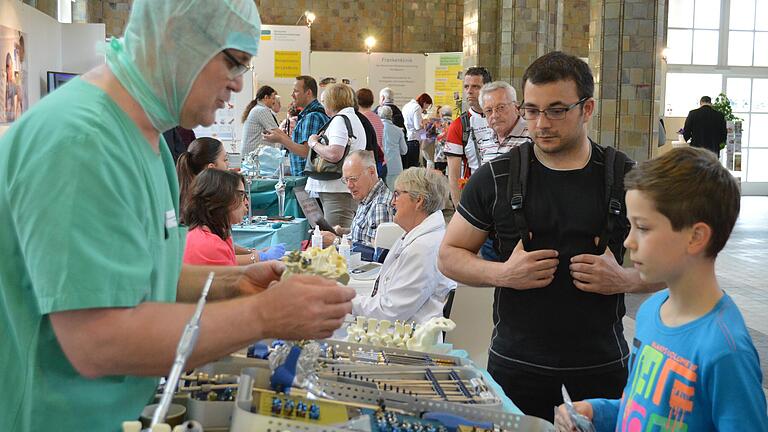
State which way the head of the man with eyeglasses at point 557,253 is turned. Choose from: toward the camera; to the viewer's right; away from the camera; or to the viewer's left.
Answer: toward the camera

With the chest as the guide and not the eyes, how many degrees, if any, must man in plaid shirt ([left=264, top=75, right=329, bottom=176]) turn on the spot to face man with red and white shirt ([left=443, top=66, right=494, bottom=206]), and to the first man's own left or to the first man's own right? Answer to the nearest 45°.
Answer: approximately 135° to the first man's own left

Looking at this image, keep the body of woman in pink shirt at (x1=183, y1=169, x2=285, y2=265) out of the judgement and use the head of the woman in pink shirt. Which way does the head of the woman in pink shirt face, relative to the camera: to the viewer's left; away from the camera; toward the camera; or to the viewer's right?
to the viewer's right

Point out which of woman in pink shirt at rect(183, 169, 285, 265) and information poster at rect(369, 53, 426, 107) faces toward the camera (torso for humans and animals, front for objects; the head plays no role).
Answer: the information poster

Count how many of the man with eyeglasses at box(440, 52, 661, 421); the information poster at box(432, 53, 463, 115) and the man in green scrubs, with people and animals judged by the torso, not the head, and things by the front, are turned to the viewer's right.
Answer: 1

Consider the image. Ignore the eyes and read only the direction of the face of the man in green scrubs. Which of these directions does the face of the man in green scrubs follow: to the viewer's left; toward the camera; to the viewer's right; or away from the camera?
to the viewer's right

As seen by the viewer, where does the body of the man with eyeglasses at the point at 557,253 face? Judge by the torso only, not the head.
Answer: toward the camera

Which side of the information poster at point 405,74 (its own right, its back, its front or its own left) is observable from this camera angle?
front

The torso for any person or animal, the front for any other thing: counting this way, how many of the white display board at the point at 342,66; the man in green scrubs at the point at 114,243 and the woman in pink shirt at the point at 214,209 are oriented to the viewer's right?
2

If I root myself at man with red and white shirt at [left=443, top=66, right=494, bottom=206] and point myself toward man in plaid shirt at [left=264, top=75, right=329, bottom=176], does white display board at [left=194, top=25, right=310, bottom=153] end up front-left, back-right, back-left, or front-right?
front-right

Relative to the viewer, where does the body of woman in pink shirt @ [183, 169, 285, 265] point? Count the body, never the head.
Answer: to the viewer's right

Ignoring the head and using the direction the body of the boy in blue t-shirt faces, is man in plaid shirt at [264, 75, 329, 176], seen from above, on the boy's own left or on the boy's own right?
on the boy's own right

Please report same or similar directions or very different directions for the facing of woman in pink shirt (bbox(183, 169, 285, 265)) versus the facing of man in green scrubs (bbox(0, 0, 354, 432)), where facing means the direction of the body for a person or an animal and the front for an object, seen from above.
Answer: same or similar directions

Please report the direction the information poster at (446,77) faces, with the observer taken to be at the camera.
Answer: facing the viewer

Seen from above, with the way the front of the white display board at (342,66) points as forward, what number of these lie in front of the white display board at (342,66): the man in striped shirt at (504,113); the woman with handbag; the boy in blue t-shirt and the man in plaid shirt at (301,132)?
4
